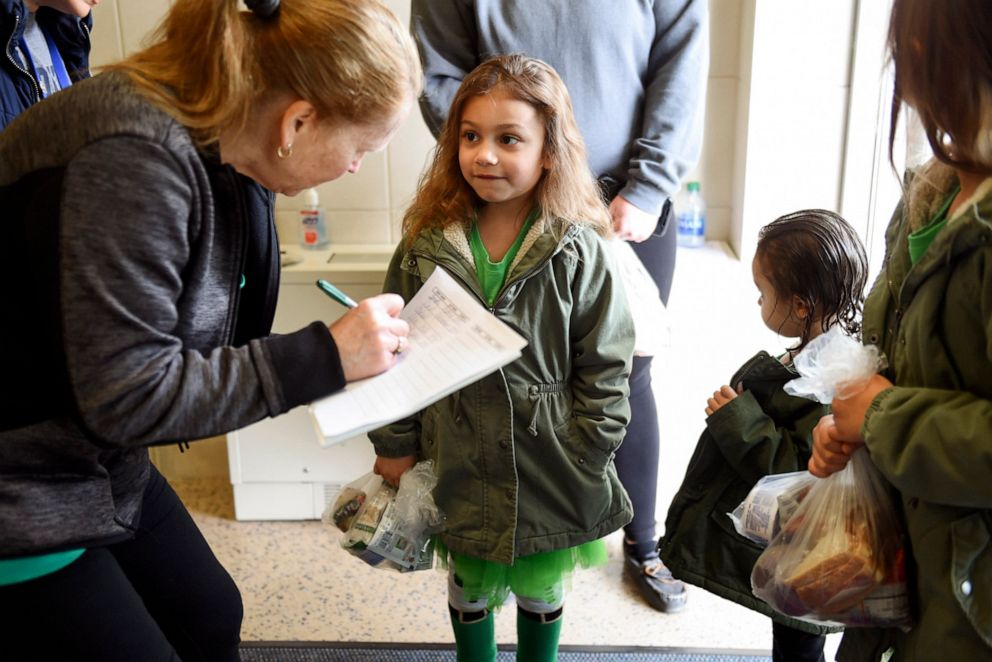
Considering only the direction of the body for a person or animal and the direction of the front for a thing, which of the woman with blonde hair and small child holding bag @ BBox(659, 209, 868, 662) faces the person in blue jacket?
the small child holding bag

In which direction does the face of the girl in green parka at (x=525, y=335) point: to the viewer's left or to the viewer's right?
to the viewer's left

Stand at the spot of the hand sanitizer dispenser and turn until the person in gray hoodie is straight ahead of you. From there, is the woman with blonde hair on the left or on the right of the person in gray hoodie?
right

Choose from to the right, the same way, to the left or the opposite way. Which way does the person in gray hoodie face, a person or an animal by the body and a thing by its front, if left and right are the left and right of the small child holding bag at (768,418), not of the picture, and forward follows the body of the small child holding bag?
to the left

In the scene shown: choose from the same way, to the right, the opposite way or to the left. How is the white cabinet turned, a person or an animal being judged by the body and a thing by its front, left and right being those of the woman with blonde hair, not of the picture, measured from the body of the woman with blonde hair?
to the right

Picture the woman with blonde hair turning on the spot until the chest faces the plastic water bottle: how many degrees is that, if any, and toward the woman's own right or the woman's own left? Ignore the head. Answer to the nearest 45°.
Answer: approximately 45° to the woman's own left

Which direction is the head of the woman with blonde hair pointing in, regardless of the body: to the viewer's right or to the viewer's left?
to the viewer's right

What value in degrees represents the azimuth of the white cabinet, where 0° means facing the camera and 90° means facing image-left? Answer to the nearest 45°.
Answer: approximately 0°

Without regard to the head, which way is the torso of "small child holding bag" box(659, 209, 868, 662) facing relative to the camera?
to the viewer's left

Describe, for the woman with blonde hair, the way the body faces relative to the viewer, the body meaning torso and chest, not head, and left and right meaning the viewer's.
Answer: facing to the right of the viewer

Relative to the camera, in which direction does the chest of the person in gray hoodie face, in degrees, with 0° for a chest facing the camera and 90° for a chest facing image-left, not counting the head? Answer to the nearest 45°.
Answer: approximately 0°
